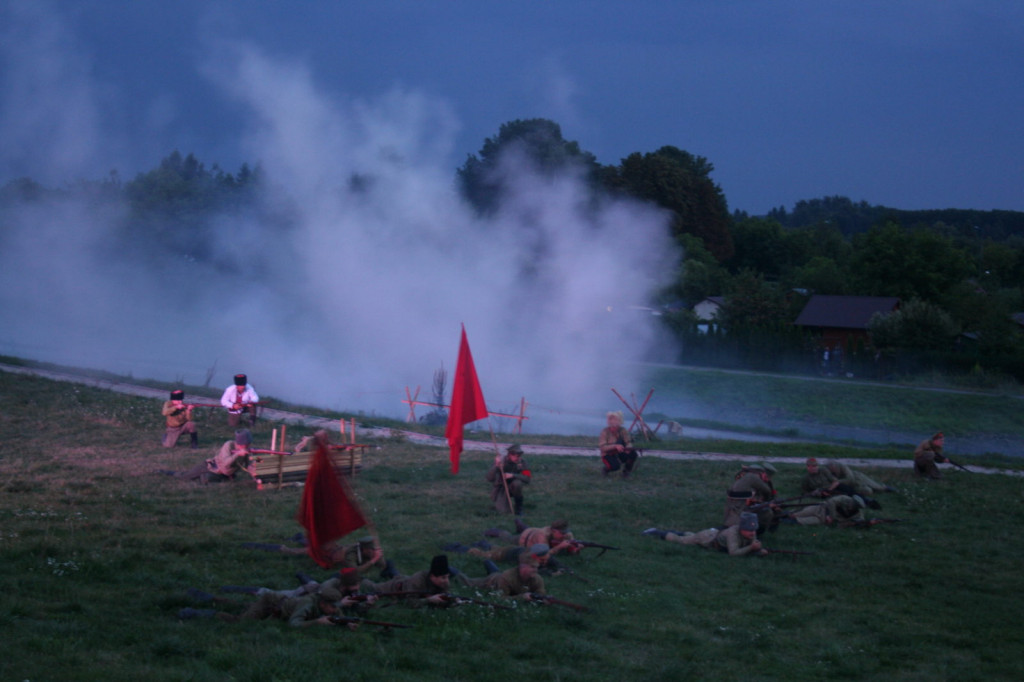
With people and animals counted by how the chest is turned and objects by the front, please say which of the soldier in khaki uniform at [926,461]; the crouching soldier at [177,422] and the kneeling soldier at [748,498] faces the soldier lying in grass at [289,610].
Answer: the crouching soldier

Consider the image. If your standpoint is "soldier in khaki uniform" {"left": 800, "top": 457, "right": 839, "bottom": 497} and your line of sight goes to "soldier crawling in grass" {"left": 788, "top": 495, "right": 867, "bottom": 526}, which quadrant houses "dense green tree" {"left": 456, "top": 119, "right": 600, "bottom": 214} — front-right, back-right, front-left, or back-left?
back-right

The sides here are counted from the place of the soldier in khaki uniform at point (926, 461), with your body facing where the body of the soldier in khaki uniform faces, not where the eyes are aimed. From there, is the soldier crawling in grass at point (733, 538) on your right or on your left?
on your right

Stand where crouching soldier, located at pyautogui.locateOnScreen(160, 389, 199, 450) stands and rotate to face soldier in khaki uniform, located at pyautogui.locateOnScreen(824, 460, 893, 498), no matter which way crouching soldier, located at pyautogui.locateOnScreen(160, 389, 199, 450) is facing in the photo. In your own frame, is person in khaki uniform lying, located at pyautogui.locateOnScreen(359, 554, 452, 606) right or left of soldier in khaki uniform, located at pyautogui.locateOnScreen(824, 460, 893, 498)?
right

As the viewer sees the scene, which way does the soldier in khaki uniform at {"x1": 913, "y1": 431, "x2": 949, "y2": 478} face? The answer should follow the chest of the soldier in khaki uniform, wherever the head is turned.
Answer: to the viewer's right

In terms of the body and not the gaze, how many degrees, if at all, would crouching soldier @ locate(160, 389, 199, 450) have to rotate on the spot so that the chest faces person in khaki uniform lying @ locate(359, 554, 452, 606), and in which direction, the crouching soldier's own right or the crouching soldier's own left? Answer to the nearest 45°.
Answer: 0° — they already face them

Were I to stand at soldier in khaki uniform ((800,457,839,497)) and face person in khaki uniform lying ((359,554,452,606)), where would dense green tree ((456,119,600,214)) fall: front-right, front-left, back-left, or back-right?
back-right
